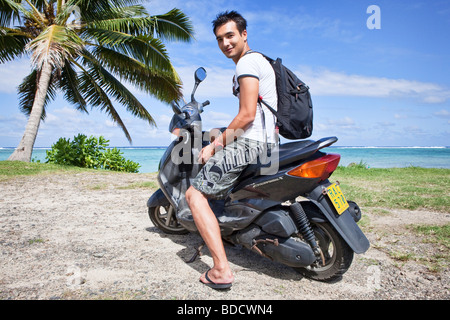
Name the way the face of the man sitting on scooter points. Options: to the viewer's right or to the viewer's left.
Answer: to the viewer's left

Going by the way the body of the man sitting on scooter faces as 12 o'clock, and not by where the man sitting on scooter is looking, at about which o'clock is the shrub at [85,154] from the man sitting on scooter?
The shrub is roughly at 2 o'clock from the man sitting on scooter.

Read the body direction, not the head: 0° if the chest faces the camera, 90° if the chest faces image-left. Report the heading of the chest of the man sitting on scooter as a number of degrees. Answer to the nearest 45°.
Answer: approximately 90°

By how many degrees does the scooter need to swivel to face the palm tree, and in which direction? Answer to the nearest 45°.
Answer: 0° — it already faces it

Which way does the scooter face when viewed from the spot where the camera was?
facing away from the viewer and to the left of the viewer
